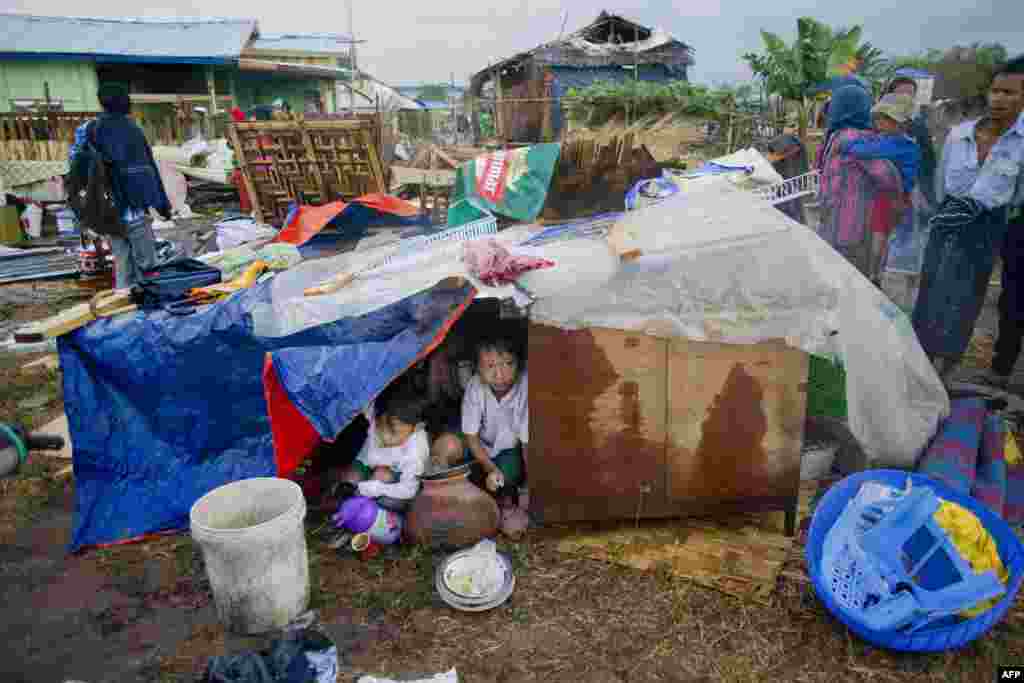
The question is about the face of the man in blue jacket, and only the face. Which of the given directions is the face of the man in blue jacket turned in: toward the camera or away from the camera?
away from the camera

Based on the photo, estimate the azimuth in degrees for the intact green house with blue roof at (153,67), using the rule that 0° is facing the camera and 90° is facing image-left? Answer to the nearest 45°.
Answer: approximately 0°

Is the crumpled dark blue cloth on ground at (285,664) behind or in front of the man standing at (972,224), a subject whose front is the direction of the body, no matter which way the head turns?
in front

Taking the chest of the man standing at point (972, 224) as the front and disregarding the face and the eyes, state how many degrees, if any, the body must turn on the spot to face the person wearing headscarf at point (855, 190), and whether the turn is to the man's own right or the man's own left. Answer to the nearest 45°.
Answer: approximately 45° to the man's own right

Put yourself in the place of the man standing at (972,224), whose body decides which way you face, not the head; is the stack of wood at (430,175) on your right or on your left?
on your right

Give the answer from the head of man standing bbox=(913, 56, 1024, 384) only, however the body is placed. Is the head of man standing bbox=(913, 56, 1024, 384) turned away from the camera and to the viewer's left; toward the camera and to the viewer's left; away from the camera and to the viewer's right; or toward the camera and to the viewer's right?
toward the camera and to the viewer's left
